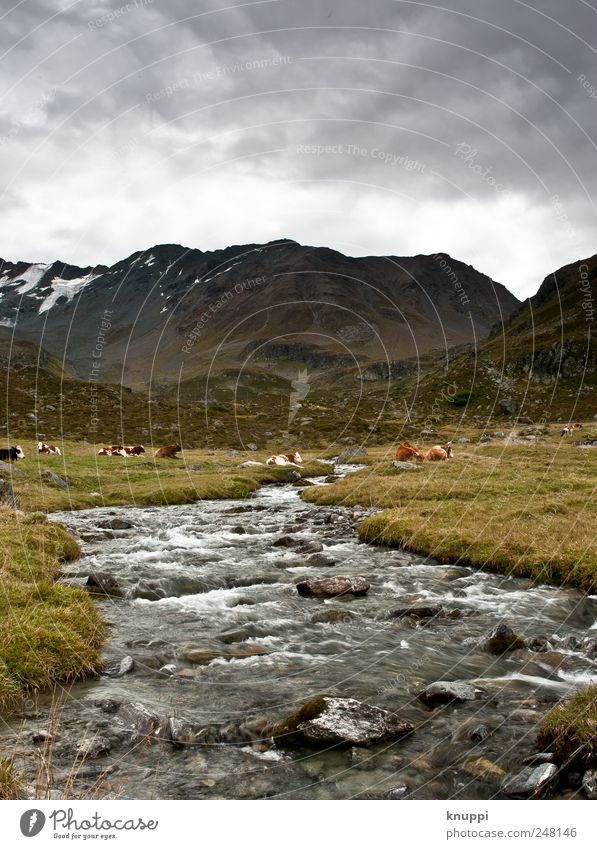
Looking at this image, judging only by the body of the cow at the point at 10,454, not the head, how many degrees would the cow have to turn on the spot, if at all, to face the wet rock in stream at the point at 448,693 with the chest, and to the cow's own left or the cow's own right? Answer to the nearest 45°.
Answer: approximately 90° to the cow's own right

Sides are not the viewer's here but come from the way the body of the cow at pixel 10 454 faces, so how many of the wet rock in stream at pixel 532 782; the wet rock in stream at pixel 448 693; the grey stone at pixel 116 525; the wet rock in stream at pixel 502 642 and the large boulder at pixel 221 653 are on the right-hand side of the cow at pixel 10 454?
5

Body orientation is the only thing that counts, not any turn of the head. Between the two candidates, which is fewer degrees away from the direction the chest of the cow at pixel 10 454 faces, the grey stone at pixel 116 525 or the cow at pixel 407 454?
the cow

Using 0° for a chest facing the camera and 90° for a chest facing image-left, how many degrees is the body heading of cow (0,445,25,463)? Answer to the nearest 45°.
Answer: approximately 270°

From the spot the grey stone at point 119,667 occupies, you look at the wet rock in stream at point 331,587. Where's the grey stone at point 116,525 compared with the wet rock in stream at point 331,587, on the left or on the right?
left

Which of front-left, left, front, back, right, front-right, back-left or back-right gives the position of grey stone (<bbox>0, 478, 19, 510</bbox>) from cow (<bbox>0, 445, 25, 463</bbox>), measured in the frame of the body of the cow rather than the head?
right

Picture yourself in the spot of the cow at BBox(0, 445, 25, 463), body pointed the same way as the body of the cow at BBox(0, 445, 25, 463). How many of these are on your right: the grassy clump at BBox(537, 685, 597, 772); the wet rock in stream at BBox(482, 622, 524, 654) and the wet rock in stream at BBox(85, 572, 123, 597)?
3

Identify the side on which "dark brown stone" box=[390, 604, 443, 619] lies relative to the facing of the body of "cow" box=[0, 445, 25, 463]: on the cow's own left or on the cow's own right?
on the cow's own right

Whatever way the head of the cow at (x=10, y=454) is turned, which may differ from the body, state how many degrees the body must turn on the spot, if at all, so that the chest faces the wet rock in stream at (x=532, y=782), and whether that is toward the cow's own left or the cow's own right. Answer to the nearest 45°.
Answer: approximately 90° to the cow's own right

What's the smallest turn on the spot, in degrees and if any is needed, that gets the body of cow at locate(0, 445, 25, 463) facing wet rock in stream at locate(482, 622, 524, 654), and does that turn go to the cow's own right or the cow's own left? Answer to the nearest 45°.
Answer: approximately 90° to the cow's own right

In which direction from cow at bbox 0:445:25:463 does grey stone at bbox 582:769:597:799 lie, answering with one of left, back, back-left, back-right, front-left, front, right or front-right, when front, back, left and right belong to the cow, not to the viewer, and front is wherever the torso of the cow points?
right

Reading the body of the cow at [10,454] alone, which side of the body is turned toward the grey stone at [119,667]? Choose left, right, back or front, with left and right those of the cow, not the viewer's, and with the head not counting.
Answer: right

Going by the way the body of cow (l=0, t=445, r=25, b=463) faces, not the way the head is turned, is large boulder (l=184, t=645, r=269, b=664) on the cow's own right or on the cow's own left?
on the cow's own right

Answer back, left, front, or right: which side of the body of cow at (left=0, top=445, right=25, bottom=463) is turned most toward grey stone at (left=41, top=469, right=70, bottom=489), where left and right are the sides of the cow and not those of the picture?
right

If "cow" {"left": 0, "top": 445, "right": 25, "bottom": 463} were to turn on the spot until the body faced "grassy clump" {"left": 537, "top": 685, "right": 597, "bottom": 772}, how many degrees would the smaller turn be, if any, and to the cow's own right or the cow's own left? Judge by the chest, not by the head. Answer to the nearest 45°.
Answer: approximately 90° to the cow's own right
